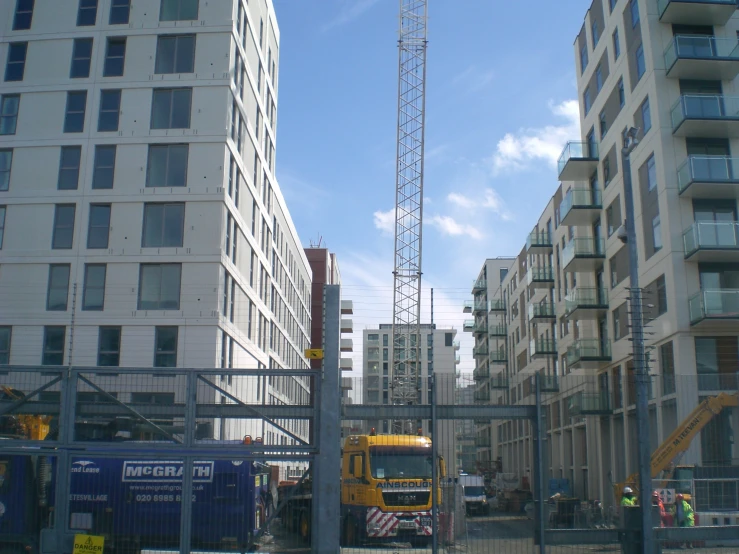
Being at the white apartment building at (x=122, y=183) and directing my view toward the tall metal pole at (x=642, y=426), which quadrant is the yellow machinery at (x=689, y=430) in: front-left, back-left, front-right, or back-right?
front-left

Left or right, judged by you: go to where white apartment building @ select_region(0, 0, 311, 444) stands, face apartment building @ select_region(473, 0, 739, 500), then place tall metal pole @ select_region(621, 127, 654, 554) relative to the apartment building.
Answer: right

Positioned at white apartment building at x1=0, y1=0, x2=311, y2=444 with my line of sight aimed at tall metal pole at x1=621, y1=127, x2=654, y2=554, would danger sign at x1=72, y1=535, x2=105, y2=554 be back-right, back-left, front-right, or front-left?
front-right

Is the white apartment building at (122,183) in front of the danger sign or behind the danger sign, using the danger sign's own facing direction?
behind

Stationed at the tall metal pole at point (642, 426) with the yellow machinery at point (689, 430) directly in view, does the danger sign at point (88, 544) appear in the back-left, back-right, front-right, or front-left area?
back-left

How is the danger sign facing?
toward the camera

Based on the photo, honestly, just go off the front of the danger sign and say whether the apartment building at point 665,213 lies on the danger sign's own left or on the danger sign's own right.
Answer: on the danger sign's own left

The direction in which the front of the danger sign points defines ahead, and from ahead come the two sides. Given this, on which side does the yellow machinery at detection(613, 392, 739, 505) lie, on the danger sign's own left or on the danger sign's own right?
on the danger sign's own left

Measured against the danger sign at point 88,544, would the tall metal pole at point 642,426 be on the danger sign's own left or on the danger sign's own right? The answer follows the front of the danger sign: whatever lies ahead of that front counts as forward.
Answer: on the danger sign's own left
